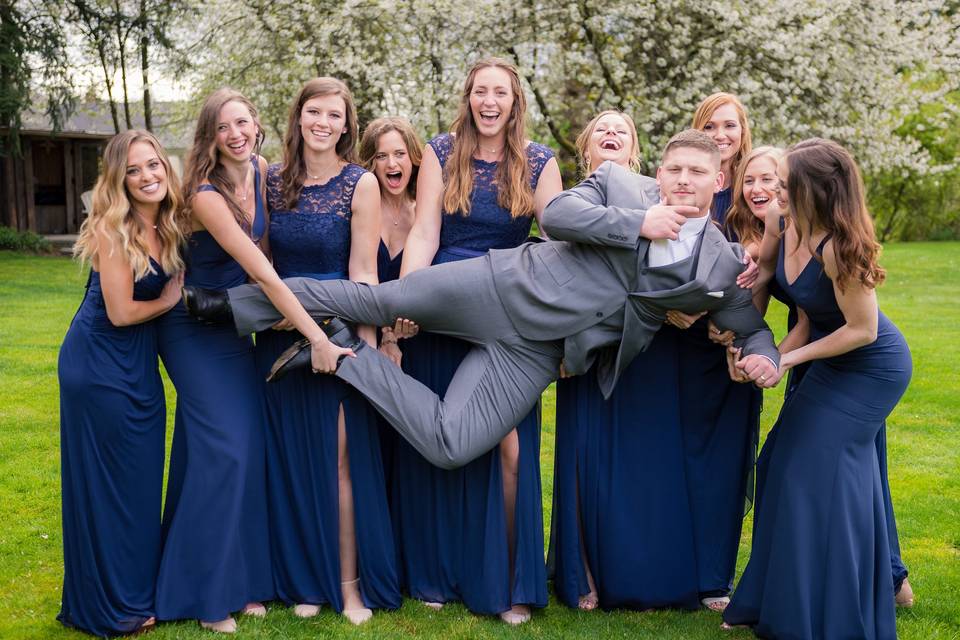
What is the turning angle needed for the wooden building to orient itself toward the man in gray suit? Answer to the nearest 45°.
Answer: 0° — it already faces them

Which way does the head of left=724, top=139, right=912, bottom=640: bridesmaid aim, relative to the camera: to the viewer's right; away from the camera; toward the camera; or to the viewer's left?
to the viewer's left

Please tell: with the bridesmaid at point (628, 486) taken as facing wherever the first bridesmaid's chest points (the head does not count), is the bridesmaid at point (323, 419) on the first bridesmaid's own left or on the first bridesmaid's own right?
on the first bridesmaid's own right

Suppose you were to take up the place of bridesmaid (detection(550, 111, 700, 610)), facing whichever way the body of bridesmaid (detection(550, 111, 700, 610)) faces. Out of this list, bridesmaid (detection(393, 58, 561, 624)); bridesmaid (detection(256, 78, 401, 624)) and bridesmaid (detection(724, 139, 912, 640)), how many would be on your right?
2

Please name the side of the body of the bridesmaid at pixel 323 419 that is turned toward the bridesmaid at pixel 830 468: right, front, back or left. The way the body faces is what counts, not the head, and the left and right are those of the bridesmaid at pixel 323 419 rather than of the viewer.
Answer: left

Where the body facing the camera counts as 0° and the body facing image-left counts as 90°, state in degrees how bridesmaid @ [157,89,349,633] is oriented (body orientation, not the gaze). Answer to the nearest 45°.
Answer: approximately 315°

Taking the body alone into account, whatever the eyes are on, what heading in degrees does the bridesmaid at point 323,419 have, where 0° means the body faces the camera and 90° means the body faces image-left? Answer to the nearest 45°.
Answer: approximately 0°
